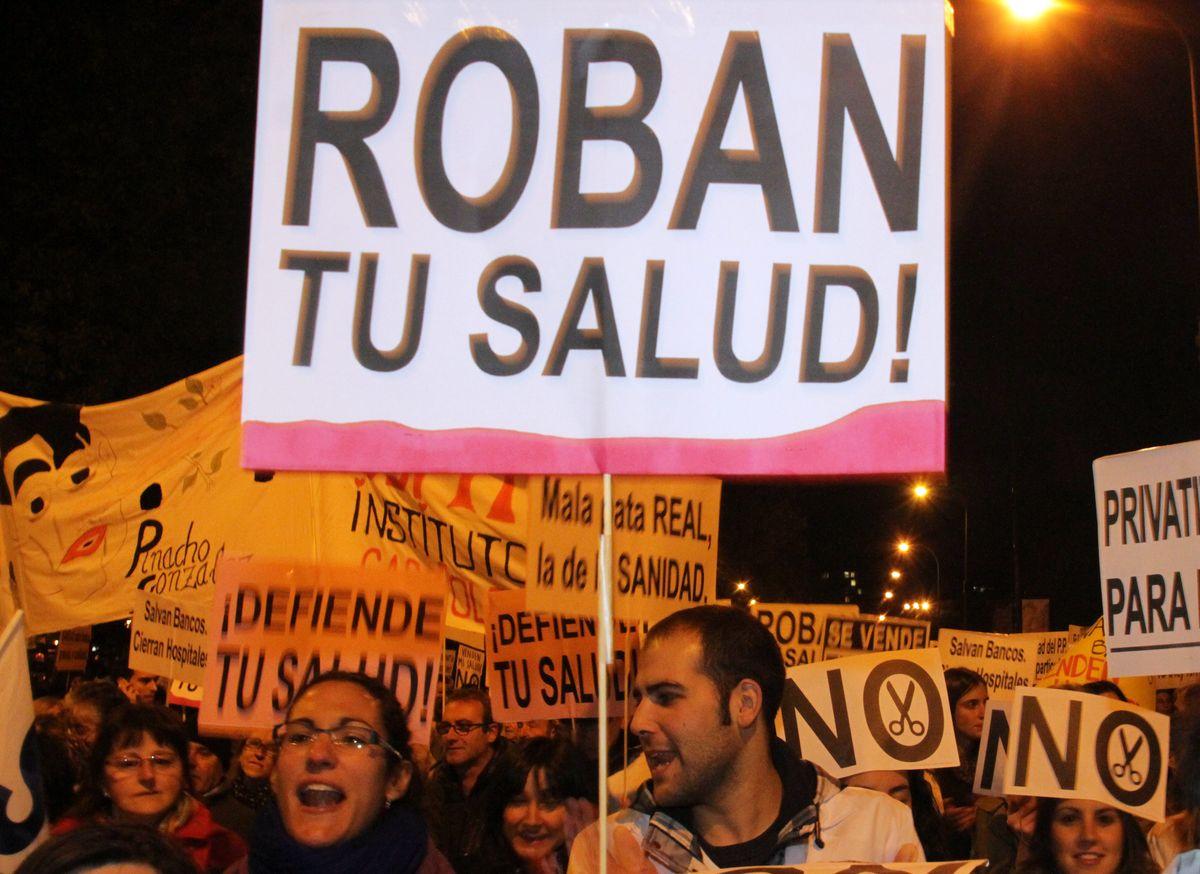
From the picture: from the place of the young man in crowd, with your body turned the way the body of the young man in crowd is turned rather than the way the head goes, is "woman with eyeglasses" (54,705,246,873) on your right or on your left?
on your right

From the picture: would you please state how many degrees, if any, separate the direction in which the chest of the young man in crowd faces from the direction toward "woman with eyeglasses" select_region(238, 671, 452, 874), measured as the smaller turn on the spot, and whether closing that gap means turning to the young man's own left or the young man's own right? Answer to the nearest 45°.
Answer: approximately 45° to the young man's own right

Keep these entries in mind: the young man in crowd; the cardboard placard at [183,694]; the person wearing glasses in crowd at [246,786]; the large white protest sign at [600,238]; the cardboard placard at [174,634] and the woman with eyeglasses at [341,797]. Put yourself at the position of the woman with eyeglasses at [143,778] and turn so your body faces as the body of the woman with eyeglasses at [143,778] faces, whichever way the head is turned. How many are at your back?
3

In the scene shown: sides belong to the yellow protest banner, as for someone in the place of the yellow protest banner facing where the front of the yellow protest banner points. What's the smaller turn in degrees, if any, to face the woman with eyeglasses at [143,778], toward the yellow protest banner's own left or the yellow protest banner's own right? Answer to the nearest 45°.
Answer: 0° — it already faces them

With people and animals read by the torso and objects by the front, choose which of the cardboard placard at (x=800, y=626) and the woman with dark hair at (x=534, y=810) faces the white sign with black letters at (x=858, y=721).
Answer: the cardboard placard

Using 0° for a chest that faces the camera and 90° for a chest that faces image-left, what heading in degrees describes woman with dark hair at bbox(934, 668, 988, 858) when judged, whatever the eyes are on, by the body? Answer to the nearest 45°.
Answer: approximately 315°

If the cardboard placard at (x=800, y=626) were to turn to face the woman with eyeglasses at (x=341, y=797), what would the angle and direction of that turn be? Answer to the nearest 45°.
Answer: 0° — it already faces them
